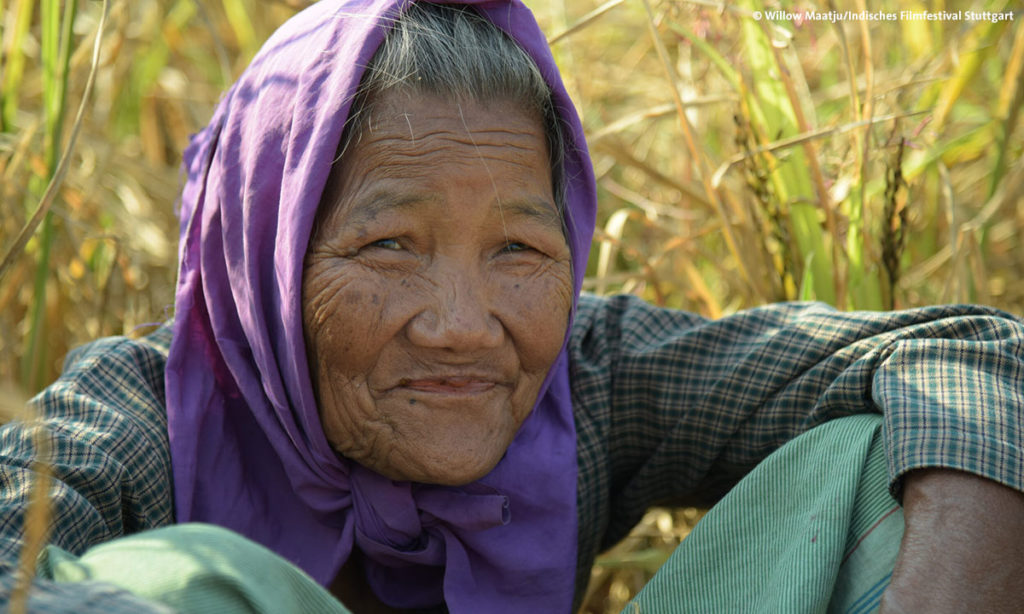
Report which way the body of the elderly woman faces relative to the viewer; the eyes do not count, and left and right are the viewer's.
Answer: facing the viewer

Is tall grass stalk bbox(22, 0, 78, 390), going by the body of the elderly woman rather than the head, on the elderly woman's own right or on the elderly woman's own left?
on the elderly woman's own right
